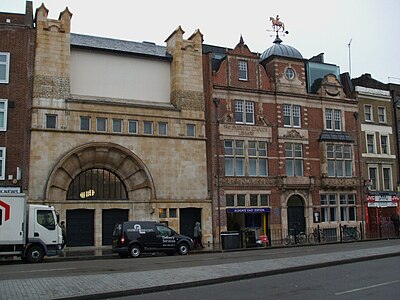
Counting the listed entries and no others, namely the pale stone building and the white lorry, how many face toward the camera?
1

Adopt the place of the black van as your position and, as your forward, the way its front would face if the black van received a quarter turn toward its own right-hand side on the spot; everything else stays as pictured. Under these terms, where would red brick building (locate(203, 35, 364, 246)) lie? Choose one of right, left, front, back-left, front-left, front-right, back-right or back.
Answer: left

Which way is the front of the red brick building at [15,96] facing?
toward the camera

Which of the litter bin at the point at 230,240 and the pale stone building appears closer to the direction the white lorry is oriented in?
the litter bin

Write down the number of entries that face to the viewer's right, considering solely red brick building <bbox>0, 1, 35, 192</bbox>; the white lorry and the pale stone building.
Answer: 1

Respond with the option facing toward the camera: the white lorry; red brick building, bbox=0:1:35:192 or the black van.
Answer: the red brick building

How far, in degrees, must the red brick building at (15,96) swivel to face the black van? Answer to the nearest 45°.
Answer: approximately 45° to its left

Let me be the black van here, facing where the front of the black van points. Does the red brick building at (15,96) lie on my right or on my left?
on my left

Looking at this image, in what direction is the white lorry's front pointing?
to the viewer's right

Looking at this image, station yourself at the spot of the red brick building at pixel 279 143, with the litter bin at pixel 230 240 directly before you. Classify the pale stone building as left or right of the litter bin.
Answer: right

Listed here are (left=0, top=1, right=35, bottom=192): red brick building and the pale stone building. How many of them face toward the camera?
2

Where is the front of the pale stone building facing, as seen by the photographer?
facing the viewer

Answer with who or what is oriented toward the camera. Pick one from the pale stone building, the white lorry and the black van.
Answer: the pale stone building

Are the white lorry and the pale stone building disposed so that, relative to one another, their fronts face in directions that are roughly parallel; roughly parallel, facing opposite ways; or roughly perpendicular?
roughly perpendicular
